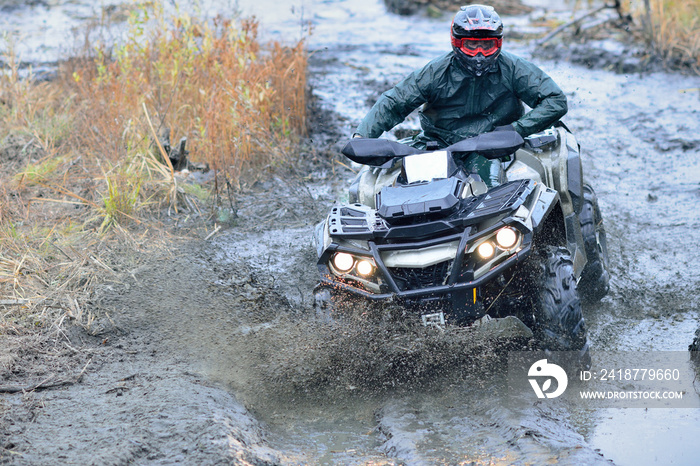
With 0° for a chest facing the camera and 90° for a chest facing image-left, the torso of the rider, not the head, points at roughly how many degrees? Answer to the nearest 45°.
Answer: approximately 0°

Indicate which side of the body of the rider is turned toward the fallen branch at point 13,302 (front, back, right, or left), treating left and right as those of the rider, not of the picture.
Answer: right

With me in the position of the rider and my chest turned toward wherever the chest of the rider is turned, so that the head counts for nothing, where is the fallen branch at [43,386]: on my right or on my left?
on my right
